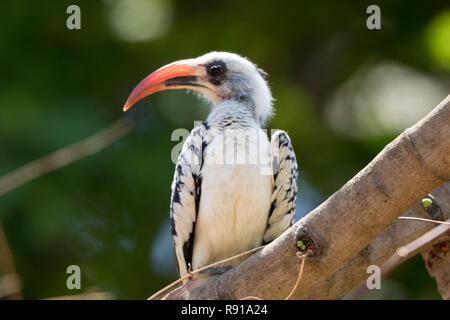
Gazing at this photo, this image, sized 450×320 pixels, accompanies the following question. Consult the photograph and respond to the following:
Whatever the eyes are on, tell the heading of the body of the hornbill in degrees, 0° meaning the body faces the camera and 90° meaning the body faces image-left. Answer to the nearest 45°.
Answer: approximately 0°
